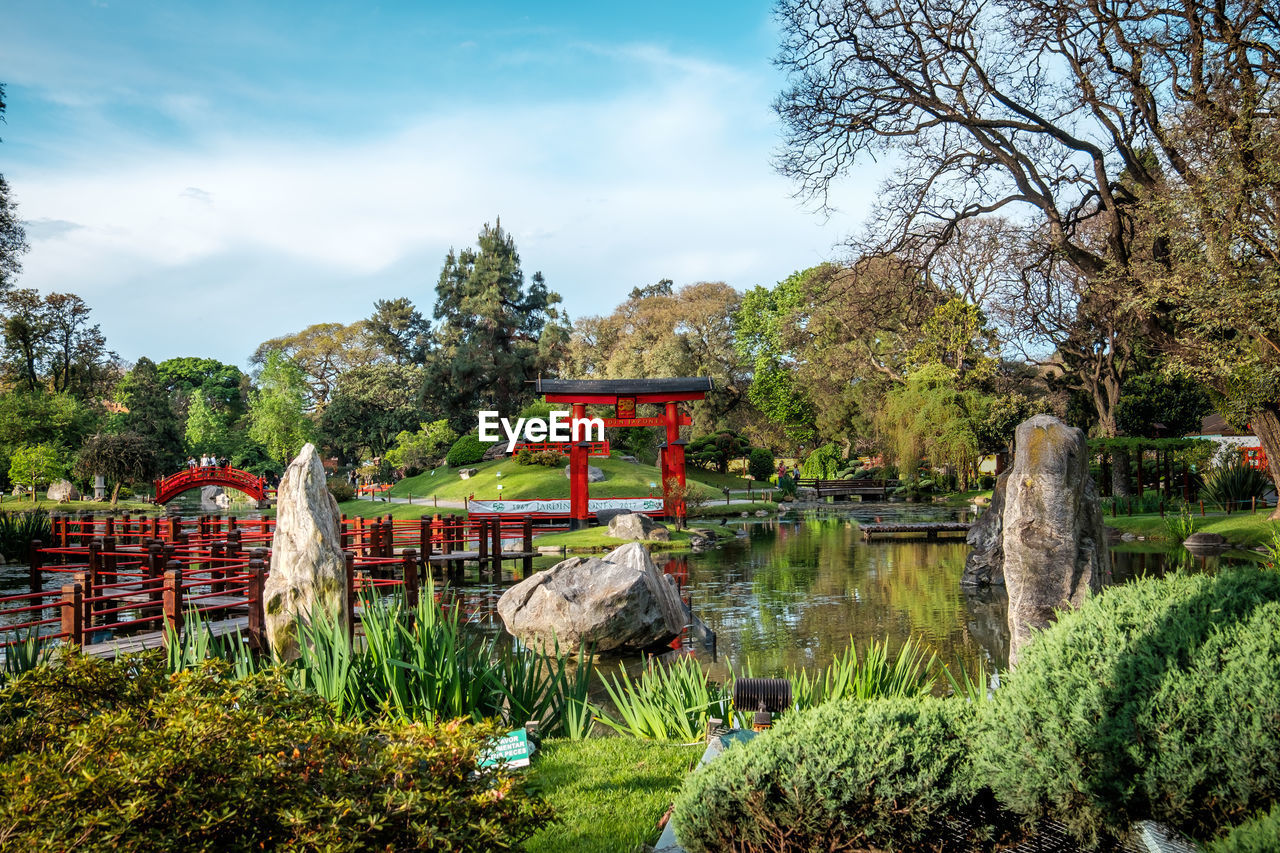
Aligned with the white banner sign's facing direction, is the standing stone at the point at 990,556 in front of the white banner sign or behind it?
in front

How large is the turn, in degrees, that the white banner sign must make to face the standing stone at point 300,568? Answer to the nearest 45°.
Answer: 0° — it already faces it

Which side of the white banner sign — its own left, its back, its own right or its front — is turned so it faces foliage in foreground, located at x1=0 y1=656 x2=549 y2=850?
front

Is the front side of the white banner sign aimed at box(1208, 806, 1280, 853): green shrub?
yes

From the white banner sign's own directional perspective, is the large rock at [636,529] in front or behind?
in front

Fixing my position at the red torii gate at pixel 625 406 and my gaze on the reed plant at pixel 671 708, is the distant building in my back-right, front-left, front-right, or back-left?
back-left

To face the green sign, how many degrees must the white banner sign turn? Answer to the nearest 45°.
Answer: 0° — it already faces it

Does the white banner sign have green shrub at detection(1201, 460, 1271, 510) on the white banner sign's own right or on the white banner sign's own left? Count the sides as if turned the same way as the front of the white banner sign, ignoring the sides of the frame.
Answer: on the white banner sign's own left

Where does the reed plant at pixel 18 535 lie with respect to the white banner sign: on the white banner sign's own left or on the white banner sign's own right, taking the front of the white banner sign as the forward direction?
on the white banner sign's own right

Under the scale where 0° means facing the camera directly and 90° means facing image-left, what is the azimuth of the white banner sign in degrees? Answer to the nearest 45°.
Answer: approximately 0°

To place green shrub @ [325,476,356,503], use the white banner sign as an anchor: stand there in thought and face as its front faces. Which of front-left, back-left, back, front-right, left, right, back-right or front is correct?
back-right

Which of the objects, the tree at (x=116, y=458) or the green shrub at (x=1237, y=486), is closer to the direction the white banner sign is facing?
the green shrub

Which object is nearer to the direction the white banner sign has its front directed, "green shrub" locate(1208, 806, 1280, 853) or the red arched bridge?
the green shrub

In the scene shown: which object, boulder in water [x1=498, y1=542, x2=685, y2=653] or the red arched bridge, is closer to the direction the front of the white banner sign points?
the boulder in water

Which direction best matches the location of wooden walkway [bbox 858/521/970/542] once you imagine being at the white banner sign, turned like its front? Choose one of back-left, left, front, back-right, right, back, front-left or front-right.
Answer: front-left

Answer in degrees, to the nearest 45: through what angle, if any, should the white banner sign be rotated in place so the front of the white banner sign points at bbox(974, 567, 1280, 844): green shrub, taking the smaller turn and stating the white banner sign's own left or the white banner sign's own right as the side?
0° — it already faces it
